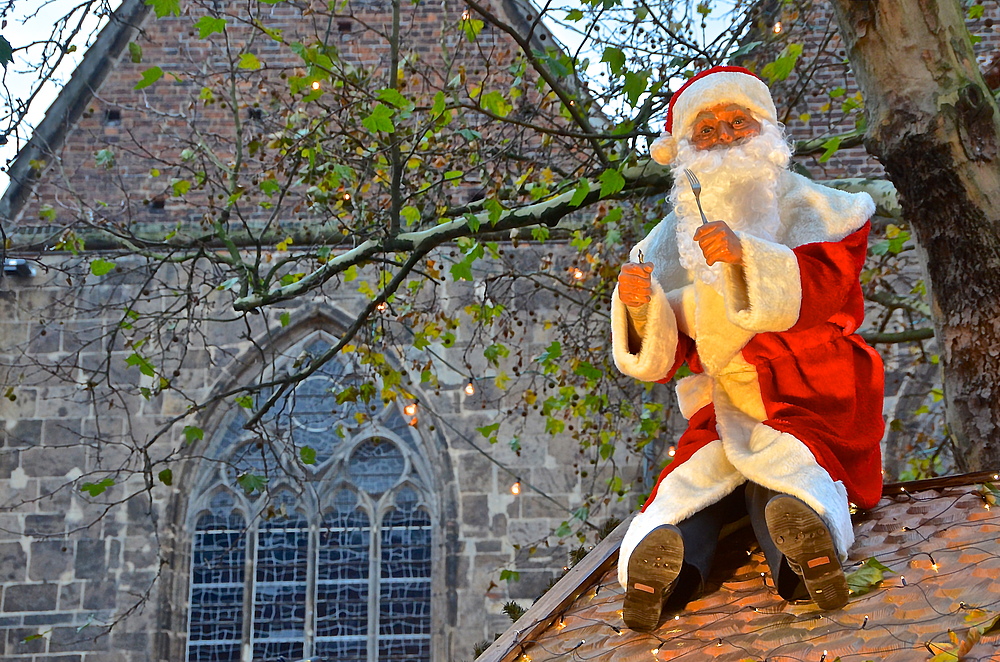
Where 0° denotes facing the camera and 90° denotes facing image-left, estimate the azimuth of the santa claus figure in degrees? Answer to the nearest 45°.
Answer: approximately 45°

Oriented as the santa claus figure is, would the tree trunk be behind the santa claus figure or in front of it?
behind
